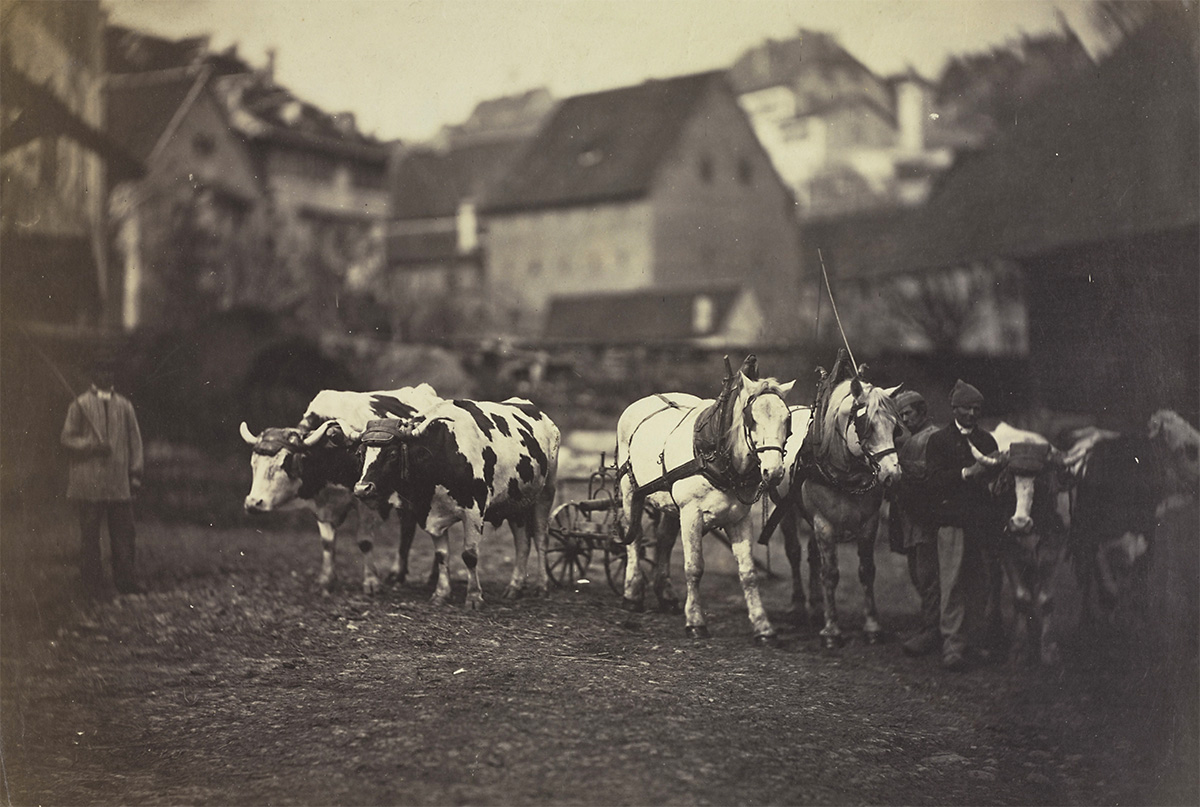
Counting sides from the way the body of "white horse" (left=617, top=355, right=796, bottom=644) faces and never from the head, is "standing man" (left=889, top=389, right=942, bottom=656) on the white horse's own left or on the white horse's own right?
on the white horse's own left

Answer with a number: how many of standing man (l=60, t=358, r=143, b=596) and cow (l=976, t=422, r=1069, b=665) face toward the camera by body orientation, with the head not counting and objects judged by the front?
2

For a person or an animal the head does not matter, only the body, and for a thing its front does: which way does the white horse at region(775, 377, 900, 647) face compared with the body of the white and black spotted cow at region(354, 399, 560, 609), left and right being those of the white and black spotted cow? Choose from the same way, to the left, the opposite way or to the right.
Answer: to the left

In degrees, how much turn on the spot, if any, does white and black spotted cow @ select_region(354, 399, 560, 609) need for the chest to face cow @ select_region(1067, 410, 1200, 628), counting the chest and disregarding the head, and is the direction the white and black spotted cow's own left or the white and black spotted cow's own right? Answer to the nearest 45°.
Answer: approximately 135° to the white and black spotted cow's own left

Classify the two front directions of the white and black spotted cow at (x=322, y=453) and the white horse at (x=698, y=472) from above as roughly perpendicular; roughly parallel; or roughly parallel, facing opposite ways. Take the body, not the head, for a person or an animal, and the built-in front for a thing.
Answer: roughly perpendicular

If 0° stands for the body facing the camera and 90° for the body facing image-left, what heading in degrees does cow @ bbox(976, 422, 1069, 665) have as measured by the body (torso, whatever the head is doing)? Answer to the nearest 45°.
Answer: approximately 0°

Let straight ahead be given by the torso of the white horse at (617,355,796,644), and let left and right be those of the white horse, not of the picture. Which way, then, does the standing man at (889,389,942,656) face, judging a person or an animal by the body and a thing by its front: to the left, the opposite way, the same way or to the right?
to the right

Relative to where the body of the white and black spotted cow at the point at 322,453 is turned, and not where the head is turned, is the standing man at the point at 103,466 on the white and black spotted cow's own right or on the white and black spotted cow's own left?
on the white and black spotted cow's own right
